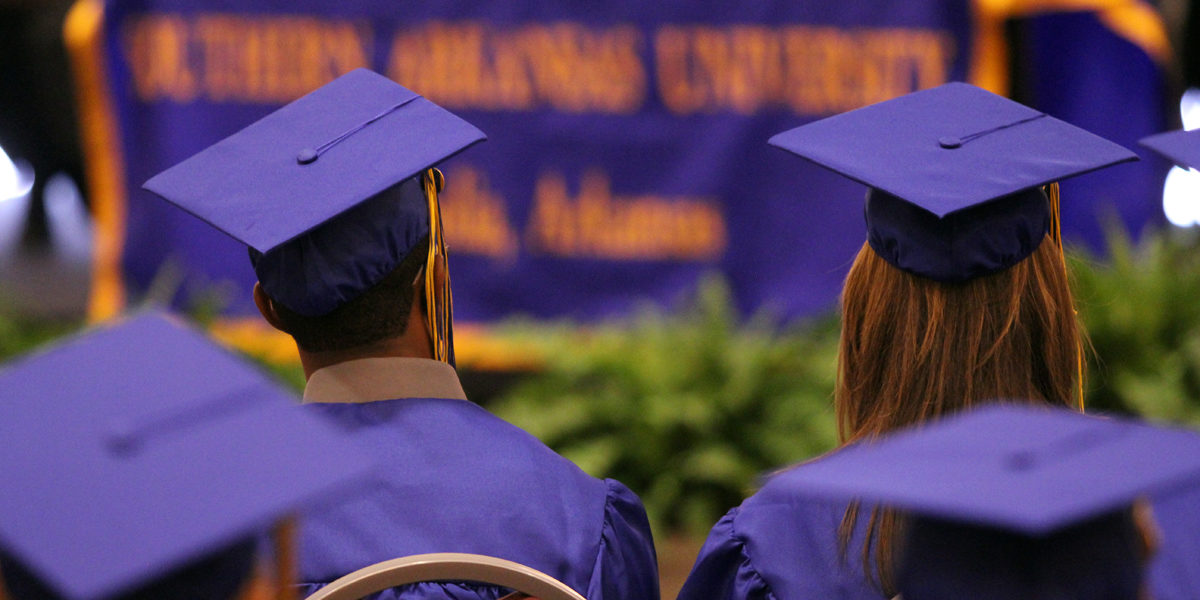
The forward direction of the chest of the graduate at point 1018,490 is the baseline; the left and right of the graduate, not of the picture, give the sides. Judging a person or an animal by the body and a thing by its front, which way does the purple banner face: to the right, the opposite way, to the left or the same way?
the opposite way

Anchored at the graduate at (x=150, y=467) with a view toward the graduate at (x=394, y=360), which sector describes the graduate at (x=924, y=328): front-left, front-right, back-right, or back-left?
front-right

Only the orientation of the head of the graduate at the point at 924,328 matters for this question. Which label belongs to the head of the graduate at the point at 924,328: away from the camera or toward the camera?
away from the camera

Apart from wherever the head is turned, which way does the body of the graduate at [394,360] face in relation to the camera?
away from the camera

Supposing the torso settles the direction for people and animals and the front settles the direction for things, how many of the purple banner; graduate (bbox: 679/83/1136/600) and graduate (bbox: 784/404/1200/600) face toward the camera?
1

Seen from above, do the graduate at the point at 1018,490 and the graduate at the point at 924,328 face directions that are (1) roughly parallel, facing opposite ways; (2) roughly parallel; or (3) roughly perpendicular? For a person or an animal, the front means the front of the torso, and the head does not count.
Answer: roughly parallel

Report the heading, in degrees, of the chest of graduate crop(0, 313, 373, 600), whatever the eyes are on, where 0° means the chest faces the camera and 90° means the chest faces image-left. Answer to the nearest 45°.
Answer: approximately 180°

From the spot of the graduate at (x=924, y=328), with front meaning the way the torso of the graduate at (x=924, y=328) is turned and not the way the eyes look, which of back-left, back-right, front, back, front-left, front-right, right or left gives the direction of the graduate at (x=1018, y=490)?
back

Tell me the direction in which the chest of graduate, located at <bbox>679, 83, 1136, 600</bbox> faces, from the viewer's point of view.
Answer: away from the camera

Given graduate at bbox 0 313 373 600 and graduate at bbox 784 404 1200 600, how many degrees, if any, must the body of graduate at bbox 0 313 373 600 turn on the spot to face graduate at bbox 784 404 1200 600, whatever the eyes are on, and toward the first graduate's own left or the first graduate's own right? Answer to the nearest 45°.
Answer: approximately 90° to the first graduate's own right

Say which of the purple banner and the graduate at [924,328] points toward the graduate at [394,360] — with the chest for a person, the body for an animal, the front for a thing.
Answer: the purple banner

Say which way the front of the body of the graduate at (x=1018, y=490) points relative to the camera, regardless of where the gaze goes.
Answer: away from the camera

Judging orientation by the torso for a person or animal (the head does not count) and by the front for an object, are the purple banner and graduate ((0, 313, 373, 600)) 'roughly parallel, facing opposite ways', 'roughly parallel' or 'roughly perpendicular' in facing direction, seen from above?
roughly parallel, facing opposite ways

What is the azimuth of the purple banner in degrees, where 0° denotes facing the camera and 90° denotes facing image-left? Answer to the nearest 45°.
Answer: approximately 0°

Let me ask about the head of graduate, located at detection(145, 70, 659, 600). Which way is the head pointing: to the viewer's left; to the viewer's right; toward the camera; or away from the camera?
away from the camera

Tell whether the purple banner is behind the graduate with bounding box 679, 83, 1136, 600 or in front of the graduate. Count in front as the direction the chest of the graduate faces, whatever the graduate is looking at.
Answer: in front
